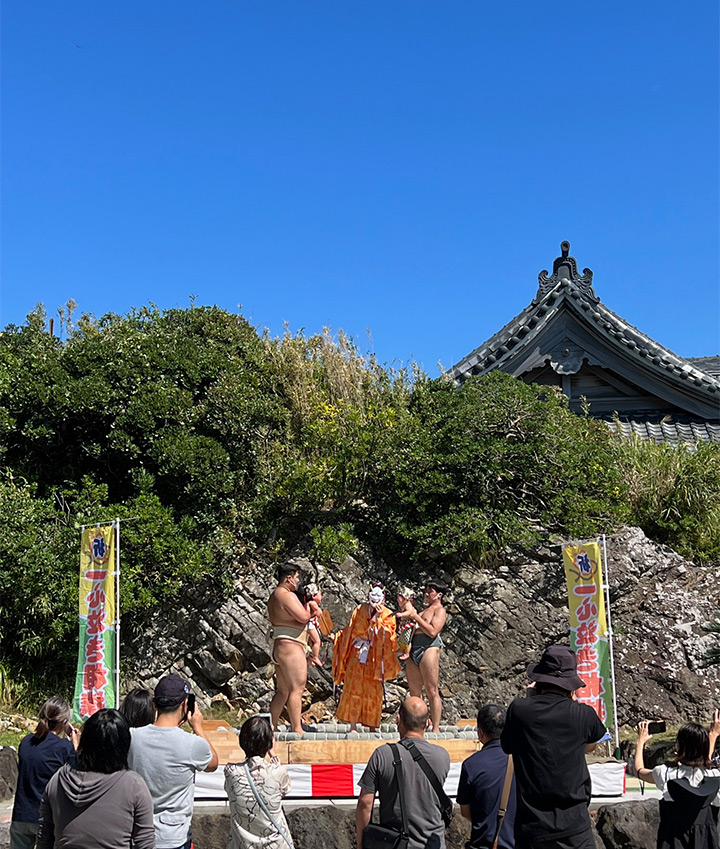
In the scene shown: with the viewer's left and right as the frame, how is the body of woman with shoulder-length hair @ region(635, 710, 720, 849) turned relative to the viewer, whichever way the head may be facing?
facing away from the viewer

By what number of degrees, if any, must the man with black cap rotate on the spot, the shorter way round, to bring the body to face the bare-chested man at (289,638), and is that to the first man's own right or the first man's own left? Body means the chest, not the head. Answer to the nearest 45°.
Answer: approximately 45° to the first man's own left

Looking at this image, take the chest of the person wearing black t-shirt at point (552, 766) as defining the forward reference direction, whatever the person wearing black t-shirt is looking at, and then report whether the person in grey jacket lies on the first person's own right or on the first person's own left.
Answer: on the first person's own left

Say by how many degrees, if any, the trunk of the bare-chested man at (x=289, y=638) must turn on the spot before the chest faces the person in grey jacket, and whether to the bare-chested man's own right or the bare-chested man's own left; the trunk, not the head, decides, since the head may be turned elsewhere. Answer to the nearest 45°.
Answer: approximately 90° to the bare-chested man's own right

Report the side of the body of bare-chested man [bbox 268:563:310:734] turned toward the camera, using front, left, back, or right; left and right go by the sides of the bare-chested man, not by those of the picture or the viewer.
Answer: right

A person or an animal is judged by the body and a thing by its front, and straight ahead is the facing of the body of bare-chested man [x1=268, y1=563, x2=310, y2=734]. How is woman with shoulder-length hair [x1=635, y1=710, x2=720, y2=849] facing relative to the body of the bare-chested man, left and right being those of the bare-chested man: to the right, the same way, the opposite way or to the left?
to the left

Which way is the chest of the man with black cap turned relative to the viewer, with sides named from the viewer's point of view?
facing away from the viewer and to the right of the viewer

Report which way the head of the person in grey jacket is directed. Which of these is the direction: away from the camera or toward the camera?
away from the camera

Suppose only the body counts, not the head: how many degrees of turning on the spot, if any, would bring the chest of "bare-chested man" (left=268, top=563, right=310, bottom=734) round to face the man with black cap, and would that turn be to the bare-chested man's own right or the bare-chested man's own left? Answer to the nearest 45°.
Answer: approximately 90° to the bare-chested man's own right

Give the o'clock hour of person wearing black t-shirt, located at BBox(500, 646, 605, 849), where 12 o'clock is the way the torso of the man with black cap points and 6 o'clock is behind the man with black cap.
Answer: The person wearing black t-shirt is roughly at 2 o'clock from the man with black cap.

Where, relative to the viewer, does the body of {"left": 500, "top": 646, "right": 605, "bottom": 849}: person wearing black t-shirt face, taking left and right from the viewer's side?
facing away from the viewer

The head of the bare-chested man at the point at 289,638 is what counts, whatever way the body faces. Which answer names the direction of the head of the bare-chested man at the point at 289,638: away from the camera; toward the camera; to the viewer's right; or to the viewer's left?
to the viewer's right

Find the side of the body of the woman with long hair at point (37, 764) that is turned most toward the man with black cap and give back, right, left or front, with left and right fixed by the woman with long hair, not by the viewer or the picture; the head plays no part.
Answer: right
